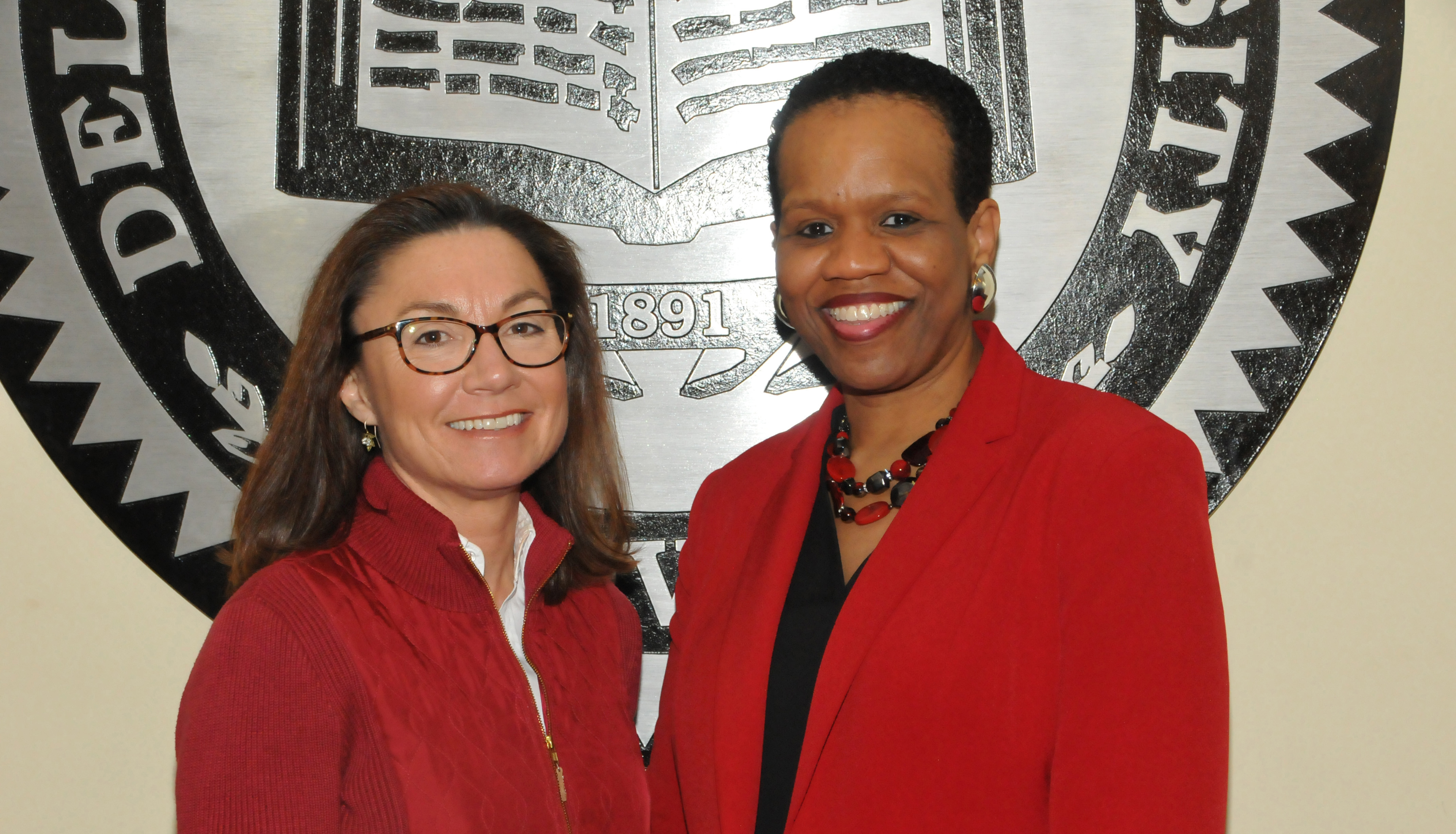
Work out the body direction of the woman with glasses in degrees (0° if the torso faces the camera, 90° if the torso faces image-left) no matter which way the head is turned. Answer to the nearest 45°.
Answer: approximately 315°

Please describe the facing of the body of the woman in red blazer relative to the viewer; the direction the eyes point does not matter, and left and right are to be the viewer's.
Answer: facing the viewer and to the left of the viewer

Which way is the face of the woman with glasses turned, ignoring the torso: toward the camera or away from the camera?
toward the camera

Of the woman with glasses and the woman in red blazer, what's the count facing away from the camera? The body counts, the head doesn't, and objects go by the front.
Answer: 0
